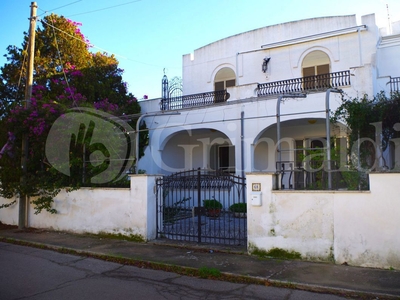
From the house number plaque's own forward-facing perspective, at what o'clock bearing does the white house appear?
The white house is roughly at 6 o'clock from the house number plaque.

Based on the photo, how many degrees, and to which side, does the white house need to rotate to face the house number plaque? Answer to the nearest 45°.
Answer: approximately 45° to its left
